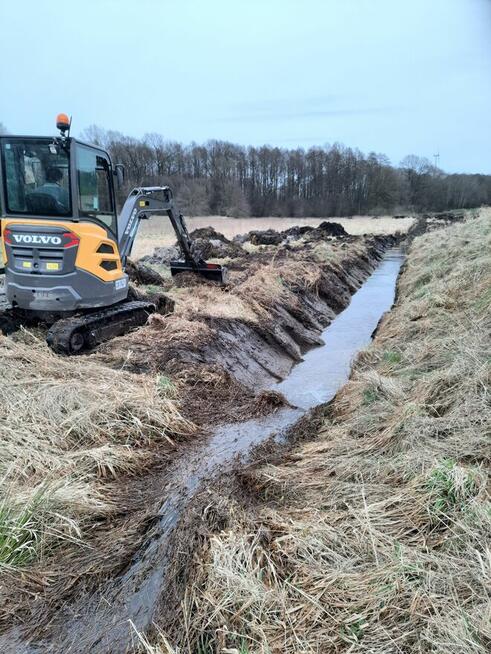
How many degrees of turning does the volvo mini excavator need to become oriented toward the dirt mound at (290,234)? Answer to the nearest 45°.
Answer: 0° — it already faces it

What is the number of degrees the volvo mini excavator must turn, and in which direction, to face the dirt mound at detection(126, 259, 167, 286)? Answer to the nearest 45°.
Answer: approximately 45° to its left

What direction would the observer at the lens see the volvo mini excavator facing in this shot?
facing away from the viewer and to the right of the viewer

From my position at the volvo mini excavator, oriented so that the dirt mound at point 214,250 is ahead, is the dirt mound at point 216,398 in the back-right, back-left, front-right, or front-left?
back-right

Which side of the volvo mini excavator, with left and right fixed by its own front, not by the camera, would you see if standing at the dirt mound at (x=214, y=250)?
front

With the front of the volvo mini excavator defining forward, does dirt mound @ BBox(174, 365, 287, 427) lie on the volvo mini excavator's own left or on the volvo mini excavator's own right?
on the volvo mini excavator's own right

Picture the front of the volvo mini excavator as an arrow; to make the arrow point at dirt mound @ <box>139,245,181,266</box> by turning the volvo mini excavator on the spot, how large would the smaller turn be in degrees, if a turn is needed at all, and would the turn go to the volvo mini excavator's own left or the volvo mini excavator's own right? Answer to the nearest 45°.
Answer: approximately 45° to the volvo mini excavator's own left

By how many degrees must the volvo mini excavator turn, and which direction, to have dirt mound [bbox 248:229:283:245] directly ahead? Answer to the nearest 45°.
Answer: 0° — it already faces it
